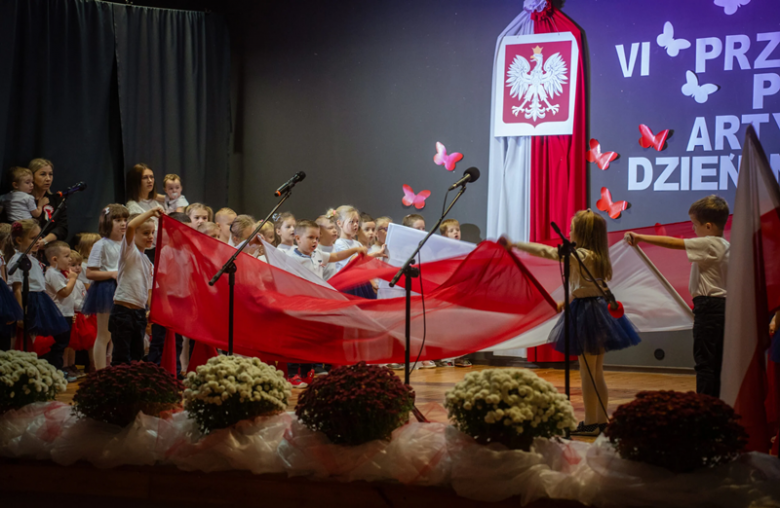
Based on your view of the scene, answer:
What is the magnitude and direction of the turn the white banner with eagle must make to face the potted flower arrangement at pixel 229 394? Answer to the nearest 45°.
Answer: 0° — it already faces it

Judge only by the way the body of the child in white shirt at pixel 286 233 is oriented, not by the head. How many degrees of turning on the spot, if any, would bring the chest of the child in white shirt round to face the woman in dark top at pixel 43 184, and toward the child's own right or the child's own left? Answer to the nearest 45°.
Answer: approximately 135° to the child's own right

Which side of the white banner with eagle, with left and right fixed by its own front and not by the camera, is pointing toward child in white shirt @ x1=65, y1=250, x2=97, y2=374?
right

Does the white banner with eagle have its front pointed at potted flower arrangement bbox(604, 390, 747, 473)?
yes

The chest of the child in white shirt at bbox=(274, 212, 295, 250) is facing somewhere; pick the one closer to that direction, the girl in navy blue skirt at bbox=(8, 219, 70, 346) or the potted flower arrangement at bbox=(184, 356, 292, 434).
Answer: the potted flower arrangement

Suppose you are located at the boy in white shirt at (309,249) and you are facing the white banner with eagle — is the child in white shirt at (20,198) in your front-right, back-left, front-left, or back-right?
back-left
